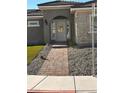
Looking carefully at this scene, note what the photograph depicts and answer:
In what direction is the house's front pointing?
toward the camera
